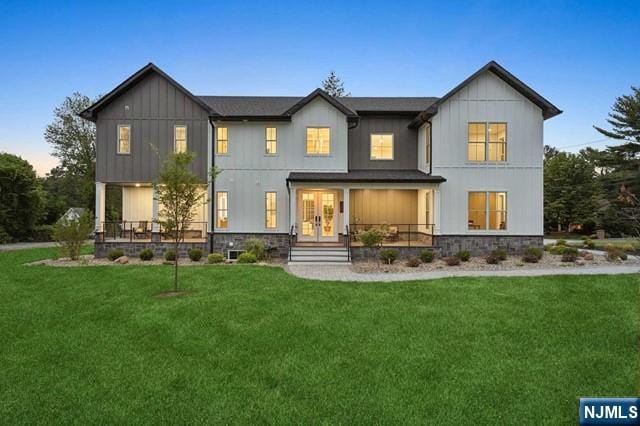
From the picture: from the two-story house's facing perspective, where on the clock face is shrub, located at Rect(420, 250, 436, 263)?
The shrub is roughly at 10 o'clock from the two-story house.

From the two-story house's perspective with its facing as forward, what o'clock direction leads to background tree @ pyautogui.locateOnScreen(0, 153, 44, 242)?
The background tree is roughly at 4 o'clock from the two-story house.

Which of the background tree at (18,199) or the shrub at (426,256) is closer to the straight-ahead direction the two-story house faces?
the shrub

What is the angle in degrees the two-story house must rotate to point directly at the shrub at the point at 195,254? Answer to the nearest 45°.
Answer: approximately 90° to its right

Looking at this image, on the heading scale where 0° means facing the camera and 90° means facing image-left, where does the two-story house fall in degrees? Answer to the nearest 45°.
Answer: approximately 0°

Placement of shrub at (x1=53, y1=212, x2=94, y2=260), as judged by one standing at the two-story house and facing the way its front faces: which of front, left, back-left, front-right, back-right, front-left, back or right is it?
right

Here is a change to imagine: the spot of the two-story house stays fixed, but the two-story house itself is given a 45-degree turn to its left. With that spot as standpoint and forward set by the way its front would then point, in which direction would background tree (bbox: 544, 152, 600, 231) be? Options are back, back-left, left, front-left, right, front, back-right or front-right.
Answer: left

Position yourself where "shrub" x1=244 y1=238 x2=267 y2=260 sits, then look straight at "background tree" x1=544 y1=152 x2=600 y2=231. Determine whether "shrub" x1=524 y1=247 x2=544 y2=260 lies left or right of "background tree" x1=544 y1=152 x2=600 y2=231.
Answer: right

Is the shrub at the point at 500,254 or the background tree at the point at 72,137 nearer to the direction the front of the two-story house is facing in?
the shrub

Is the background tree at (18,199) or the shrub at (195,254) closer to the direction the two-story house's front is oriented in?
the shrub

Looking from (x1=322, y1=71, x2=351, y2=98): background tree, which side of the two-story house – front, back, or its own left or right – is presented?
back
